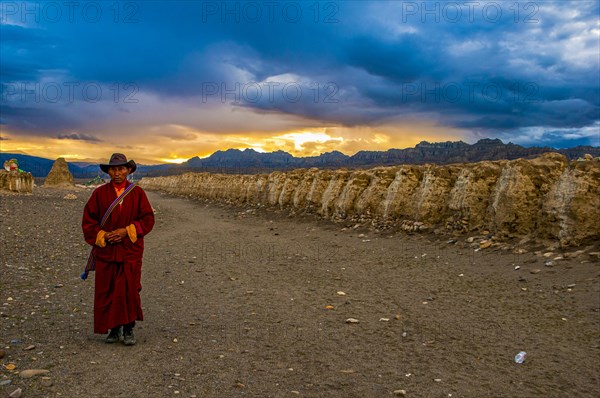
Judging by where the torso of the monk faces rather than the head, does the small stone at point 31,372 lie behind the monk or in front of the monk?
in front

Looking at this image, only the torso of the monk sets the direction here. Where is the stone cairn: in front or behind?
behind

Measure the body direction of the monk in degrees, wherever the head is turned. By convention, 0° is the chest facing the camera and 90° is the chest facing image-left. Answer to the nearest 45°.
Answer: approximately 0°

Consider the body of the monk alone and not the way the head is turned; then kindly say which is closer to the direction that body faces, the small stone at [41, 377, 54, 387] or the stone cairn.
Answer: the small stone

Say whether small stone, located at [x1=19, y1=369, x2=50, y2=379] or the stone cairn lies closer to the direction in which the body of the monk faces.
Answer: the small stone
